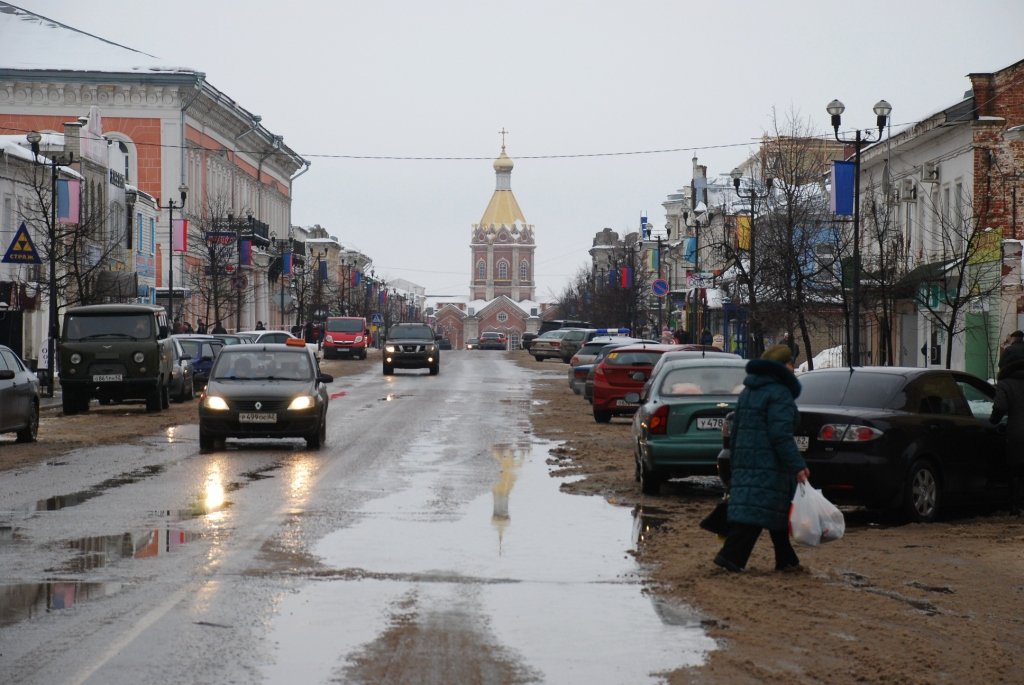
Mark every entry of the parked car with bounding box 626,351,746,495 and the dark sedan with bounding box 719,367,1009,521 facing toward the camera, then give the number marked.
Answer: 0

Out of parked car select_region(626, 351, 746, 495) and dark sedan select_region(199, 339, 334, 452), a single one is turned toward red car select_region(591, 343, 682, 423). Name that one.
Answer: the parked car

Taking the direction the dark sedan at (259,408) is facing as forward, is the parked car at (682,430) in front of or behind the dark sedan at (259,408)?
in front

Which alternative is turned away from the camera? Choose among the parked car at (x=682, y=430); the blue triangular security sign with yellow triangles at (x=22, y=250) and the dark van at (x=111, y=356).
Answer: the parked car

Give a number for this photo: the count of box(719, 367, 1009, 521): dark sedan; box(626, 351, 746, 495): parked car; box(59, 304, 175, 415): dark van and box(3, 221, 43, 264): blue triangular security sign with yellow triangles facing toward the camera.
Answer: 2

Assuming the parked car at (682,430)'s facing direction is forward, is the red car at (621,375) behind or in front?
in front

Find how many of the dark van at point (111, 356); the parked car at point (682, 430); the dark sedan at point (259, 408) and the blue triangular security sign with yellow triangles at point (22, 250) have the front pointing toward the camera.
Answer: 3

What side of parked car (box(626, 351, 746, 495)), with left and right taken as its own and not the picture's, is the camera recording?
back
